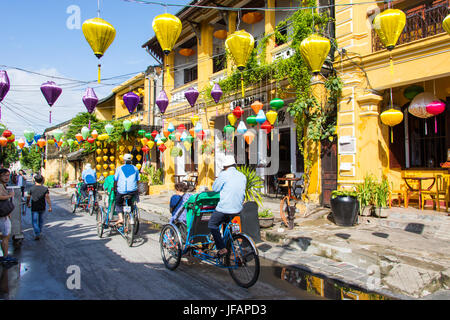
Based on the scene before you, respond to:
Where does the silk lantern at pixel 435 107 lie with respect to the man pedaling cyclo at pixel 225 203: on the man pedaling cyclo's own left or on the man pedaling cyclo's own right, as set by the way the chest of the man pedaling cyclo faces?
on the man pedaling cyclo's own right

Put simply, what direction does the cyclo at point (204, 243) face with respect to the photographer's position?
facing away from the viewer and to the left of the viewer

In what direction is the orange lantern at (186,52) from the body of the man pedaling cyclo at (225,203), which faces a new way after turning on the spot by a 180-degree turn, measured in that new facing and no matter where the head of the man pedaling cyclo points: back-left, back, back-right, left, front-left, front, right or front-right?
back-left

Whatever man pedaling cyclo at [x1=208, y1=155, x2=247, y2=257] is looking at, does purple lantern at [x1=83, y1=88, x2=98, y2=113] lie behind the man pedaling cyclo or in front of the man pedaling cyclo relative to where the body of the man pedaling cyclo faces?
in front

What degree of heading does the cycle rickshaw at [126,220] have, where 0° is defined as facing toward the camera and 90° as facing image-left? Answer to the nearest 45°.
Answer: approximately 135°

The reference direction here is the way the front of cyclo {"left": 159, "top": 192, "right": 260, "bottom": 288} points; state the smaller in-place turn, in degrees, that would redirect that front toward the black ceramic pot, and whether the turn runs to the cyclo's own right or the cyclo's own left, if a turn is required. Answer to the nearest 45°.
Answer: approximately 90° to the cyclo's own right

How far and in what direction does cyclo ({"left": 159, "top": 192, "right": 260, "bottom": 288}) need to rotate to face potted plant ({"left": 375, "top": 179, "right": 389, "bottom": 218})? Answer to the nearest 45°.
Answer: approximately 90° to its right

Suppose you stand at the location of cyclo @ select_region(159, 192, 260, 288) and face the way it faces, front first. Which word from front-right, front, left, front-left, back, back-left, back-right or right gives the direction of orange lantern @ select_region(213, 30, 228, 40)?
front-right

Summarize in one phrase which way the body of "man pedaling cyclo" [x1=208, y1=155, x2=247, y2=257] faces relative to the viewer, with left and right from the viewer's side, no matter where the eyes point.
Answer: facing away from the viewer and to the left of the viewer
